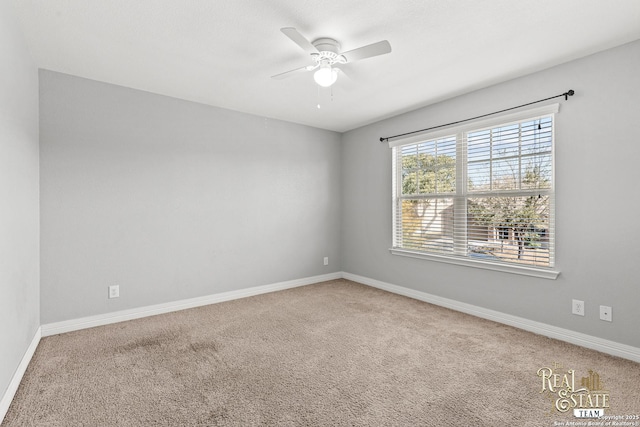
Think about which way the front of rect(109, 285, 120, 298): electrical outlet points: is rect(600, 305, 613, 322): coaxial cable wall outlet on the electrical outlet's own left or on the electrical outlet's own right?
on the electrical outlet's own left

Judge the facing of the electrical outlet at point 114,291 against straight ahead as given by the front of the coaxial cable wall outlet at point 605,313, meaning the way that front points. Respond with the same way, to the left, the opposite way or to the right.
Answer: to the left

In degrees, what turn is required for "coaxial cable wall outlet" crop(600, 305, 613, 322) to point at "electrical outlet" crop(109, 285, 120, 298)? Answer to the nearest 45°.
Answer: approximately 45° to its right

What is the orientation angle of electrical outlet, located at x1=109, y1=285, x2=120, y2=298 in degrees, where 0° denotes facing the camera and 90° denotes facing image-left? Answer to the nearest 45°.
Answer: approximately 0°

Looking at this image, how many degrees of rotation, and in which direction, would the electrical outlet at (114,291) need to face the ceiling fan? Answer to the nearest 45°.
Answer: approximately 45° to its left

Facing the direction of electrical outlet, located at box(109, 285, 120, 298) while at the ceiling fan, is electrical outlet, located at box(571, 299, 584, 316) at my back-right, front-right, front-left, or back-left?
back-right
